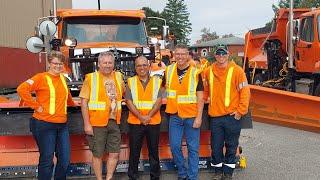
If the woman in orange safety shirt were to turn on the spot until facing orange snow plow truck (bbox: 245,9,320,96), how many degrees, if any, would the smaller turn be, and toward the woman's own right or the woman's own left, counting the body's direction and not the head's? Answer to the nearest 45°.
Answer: approximately 90° to the woman's own left

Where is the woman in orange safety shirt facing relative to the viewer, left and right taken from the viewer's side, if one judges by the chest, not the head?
facing the viewer and to the right of the viewer

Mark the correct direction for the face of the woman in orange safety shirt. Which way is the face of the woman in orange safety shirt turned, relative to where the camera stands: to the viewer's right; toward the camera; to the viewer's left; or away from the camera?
toward the camera

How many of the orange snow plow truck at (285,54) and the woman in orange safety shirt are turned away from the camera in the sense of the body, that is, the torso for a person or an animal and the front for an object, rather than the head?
0
